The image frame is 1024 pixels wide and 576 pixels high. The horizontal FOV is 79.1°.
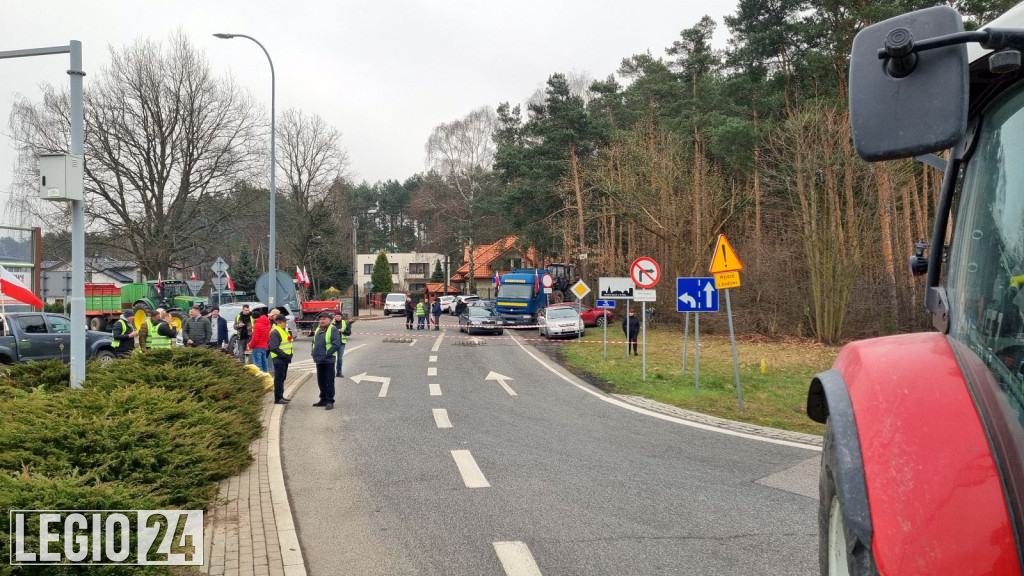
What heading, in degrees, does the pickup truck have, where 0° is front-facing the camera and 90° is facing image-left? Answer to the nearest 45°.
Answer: approximately 270°

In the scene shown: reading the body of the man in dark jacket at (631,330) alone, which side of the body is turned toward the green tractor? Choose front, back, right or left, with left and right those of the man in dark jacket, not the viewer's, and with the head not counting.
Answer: right

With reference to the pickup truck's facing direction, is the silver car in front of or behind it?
in front

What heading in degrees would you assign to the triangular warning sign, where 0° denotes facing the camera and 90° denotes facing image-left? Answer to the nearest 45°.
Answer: approximately 0°

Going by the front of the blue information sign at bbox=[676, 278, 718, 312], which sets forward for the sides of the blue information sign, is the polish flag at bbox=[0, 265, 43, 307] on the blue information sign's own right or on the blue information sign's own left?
on the blue information sign's own right
